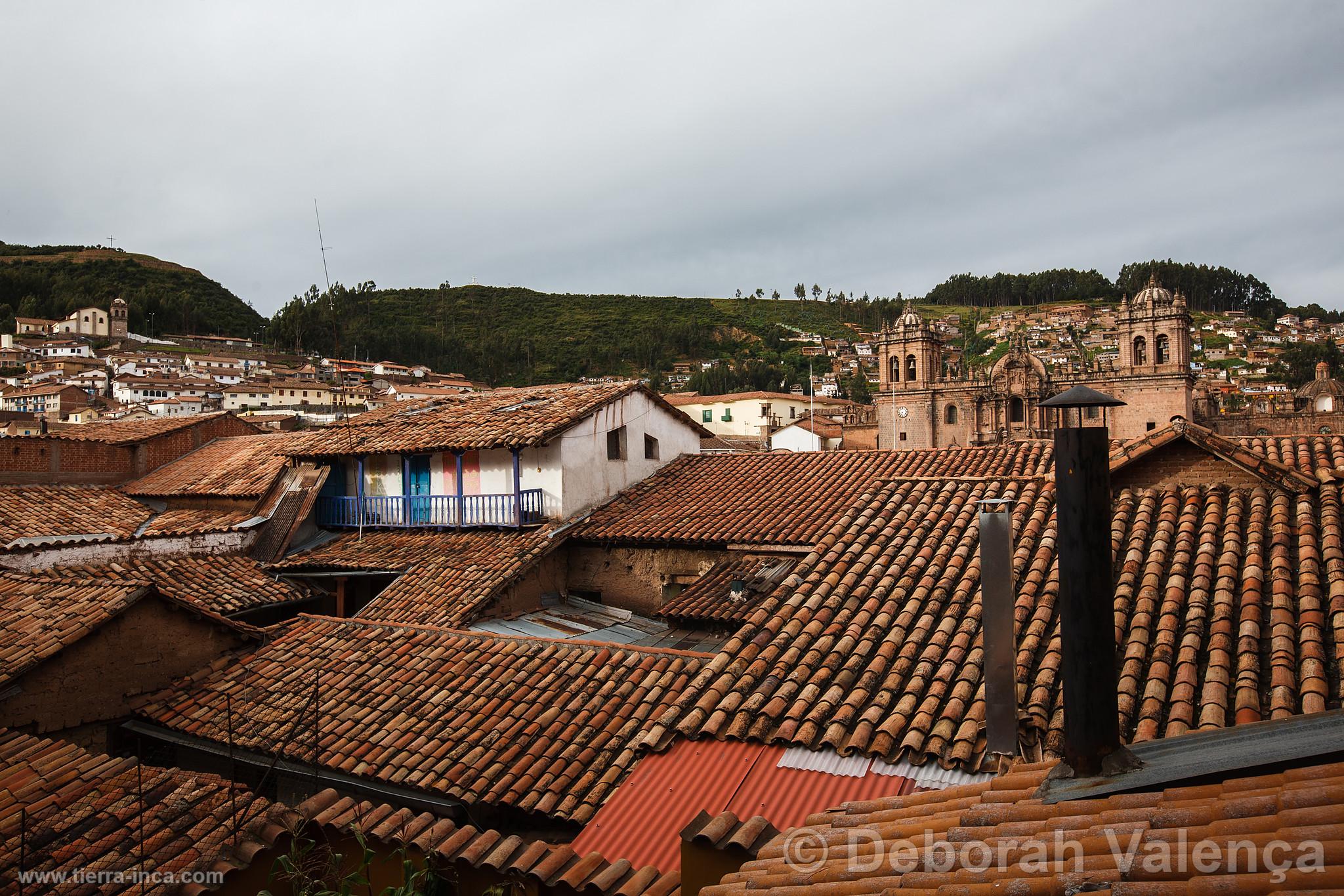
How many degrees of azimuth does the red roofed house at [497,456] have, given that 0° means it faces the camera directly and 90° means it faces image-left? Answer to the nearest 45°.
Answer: approximately 45°
